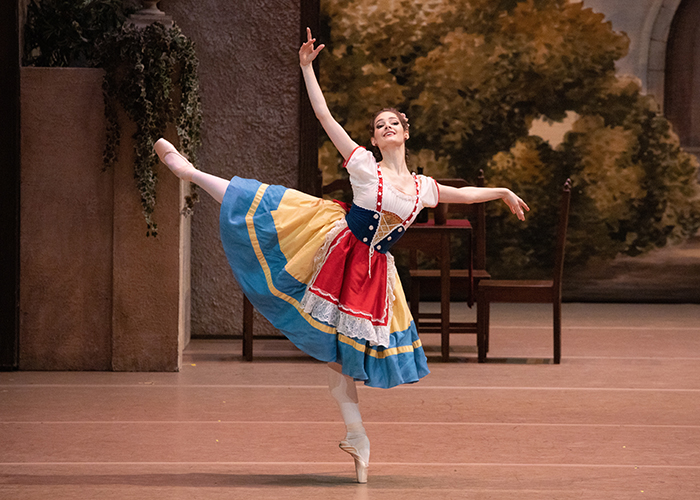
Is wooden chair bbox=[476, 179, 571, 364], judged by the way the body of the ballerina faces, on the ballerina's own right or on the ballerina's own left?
on the ballerina's own left

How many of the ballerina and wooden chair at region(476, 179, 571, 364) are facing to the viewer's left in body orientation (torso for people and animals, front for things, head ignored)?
1

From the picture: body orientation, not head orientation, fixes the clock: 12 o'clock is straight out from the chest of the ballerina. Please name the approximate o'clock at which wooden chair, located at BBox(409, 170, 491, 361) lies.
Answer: The wooden chair is roughly at 8 o'clock from the ballerina.

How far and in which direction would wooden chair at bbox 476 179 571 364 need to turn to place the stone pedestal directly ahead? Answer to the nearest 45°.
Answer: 0° — it already faces it

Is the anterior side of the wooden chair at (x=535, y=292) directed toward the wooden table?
yes

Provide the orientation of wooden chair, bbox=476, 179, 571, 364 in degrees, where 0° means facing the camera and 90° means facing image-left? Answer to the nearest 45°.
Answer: approximately 90°

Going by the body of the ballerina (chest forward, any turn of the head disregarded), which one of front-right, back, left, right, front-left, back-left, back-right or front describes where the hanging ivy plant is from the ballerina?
back

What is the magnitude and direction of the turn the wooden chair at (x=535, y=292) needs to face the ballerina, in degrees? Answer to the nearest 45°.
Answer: approximately 90° to its left

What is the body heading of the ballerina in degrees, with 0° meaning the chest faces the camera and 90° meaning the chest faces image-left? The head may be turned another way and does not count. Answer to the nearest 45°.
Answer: approximately 315°

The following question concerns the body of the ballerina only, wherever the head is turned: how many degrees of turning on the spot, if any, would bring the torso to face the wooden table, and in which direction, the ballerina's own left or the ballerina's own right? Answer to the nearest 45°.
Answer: approximately 135° to the ballerina's own left

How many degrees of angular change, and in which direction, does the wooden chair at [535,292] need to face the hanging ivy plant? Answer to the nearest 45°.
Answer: approximately 45° to its left

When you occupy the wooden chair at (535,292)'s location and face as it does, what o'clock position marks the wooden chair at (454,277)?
the wooden chair at (454,277) is roughly at 1 o'clock from the wooden chair at (535,292).

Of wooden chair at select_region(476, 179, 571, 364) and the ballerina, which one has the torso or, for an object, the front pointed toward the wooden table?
the wooden chair
